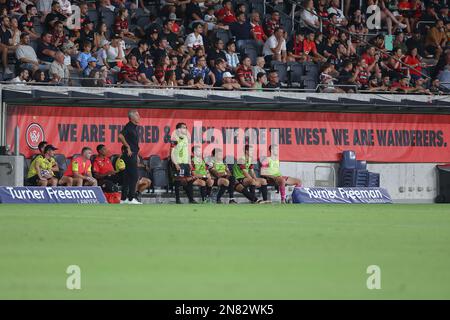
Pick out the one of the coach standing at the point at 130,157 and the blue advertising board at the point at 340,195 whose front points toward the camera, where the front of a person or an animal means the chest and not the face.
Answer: the blue advertising board

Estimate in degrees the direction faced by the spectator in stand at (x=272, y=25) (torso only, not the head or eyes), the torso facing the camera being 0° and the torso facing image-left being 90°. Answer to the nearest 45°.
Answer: approximately 315°

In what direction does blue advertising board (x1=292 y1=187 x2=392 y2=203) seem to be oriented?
toward the camera

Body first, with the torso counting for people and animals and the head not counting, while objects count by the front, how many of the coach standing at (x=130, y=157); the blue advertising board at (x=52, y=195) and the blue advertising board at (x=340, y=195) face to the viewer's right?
1

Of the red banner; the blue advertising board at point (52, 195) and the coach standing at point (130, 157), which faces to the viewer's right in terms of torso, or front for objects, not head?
the coach standing

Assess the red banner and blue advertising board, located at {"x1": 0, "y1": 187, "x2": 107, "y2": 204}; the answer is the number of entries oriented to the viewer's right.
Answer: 0

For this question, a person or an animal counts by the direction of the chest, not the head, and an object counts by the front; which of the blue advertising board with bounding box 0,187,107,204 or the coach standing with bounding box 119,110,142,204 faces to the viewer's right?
the coach standing

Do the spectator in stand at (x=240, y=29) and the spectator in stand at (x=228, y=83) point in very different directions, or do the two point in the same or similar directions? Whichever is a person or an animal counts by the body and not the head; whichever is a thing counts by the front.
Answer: same or similar directions

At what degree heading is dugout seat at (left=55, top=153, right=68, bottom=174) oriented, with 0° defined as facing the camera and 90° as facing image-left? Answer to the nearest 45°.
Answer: approximately 315°

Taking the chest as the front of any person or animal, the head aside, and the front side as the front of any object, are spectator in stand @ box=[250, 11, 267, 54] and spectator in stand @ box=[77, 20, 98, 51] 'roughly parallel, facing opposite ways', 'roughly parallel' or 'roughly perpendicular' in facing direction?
roughly parallel

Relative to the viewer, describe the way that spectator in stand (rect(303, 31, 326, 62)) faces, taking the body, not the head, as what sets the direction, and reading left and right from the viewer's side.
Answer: facing the viewer and to the right of the viewer
